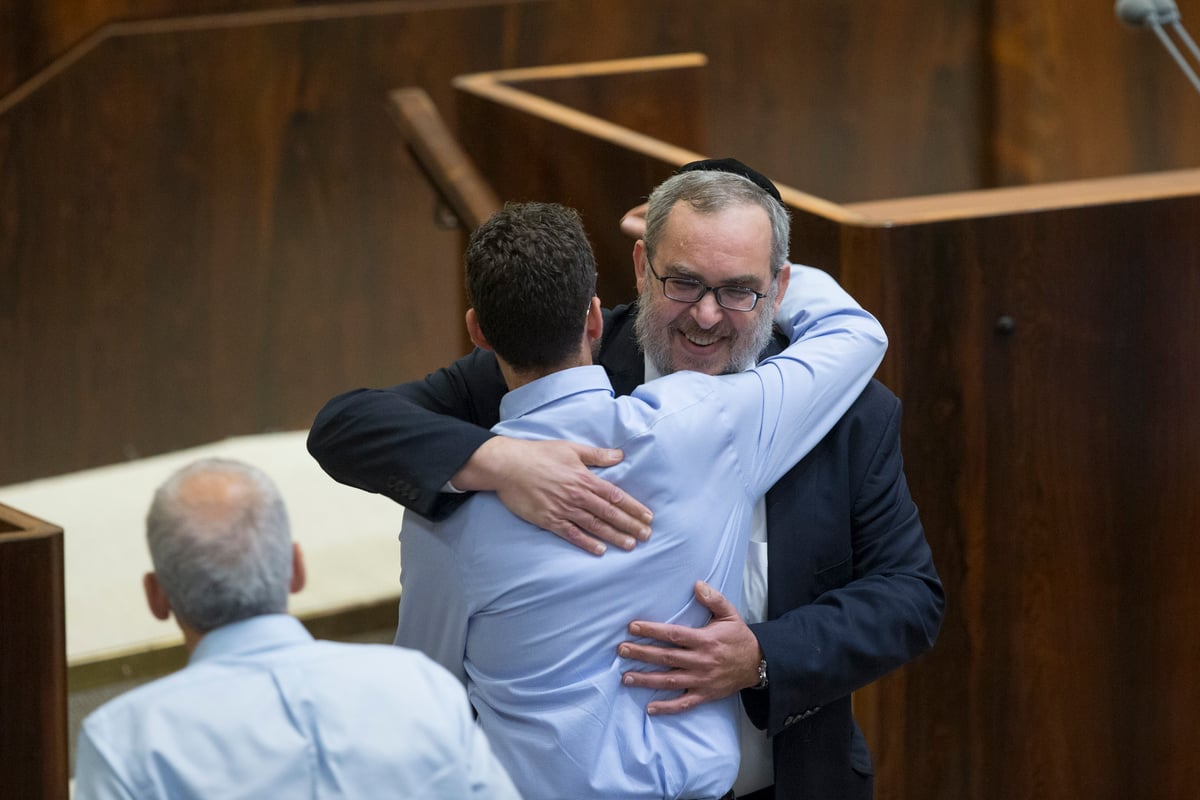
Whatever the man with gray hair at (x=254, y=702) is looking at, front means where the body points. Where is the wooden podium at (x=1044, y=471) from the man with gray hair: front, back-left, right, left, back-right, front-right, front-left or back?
front-right

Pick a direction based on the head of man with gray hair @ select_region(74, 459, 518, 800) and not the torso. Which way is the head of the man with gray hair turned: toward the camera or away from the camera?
away from the camera

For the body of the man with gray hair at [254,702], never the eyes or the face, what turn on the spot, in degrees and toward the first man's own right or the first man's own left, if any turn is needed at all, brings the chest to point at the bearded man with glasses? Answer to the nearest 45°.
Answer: approximately 45° to the first man's own right

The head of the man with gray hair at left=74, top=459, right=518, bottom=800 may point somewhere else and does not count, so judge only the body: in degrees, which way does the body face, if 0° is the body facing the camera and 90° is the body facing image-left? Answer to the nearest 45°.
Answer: approximately 180°

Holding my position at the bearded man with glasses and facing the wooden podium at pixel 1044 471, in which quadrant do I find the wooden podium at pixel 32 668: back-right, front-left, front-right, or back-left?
back-left
